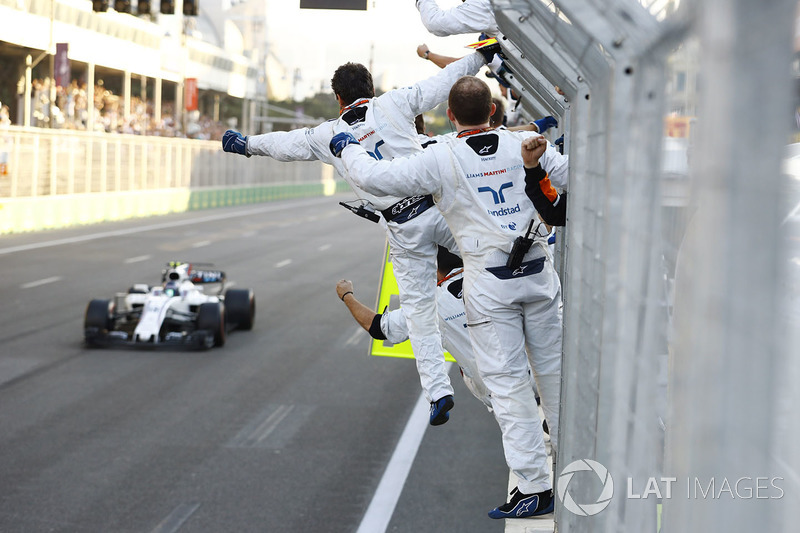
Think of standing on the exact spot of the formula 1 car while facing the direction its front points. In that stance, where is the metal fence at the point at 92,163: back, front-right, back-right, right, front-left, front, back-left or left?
back

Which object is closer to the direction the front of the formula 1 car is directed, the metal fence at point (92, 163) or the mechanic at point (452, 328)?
the mechanic

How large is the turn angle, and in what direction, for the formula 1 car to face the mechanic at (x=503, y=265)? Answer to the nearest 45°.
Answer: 0° — it already faces them

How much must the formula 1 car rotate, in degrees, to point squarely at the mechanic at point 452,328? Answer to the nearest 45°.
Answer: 0° — it already faces them

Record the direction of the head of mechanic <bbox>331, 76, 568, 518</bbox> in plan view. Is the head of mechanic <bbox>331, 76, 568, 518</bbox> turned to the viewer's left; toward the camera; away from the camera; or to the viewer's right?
away from the camera

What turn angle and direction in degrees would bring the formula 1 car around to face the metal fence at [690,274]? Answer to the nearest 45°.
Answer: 0° — it already faces it

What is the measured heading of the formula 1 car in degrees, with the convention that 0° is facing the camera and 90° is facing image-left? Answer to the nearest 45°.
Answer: approximately 0°

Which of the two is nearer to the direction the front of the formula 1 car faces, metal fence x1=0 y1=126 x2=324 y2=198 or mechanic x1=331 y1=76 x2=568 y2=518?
the mechanic

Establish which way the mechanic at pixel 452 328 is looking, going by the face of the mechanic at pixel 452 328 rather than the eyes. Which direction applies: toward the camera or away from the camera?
away from the camera
